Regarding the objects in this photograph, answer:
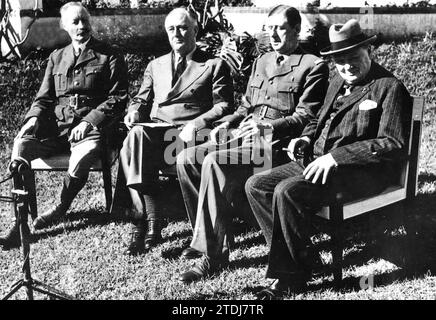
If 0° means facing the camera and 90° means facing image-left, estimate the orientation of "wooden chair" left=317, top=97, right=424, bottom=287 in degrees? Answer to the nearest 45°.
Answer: approximately 45°

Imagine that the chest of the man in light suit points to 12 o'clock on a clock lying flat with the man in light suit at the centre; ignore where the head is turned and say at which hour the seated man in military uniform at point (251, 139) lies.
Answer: The seated man in military uniform is roughly at 9 o'clock from the man in light suit.

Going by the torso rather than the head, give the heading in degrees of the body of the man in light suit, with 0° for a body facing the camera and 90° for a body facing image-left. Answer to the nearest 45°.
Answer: approximately 45°

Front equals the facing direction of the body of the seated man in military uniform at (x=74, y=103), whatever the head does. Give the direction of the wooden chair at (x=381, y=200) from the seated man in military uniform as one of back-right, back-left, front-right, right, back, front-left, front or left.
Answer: left

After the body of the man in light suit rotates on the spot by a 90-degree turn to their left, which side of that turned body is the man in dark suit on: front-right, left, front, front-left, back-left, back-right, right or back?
front

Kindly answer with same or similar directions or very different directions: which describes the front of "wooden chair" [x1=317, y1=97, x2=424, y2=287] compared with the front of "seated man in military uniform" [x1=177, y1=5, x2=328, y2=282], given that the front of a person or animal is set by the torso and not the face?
same or similar directions

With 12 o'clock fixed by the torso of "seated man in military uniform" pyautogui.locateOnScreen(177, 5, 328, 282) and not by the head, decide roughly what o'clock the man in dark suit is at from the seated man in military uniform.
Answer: The man in dark suit is roughly at 9 o'clock from the seated man in military uniform.

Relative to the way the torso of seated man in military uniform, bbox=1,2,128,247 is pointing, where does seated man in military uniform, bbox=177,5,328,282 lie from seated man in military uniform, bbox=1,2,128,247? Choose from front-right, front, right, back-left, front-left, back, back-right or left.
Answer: left

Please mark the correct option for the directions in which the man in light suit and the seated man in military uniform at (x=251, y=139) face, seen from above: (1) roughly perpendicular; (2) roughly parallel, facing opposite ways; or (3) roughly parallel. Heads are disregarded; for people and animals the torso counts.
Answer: roughly parallel

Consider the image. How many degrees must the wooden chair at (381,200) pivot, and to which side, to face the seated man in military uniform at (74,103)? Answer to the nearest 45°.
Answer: approximately 45° to its right

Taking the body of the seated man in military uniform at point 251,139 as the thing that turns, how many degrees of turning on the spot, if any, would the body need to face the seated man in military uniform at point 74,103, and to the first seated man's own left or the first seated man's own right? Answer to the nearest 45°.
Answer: approximately 90° to the first seated man's own right

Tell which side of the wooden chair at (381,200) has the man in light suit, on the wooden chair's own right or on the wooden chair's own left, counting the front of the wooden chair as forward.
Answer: on the wooden chair's own right

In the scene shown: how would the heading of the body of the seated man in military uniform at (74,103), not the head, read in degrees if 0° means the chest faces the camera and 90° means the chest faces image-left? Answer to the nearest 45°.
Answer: approximately 45°

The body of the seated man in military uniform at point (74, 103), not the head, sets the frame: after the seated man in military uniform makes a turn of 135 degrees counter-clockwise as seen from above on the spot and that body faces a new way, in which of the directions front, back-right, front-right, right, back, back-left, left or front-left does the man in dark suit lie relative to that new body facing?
front-right

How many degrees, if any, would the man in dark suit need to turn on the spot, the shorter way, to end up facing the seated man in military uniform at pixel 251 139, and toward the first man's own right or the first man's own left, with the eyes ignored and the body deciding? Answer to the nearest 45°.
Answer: approximately 90° to the first man's own right

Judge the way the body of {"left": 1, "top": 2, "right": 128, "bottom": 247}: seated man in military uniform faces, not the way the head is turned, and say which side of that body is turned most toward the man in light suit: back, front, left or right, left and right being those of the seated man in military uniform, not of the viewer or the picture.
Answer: left

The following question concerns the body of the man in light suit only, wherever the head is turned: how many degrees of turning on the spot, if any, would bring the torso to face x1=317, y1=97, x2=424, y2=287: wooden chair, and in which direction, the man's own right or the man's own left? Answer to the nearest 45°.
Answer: approximately 90° to the man's own left

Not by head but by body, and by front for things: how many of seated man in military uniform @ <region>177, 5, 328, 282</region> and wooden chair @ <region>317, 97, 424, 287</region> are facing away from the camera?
0
